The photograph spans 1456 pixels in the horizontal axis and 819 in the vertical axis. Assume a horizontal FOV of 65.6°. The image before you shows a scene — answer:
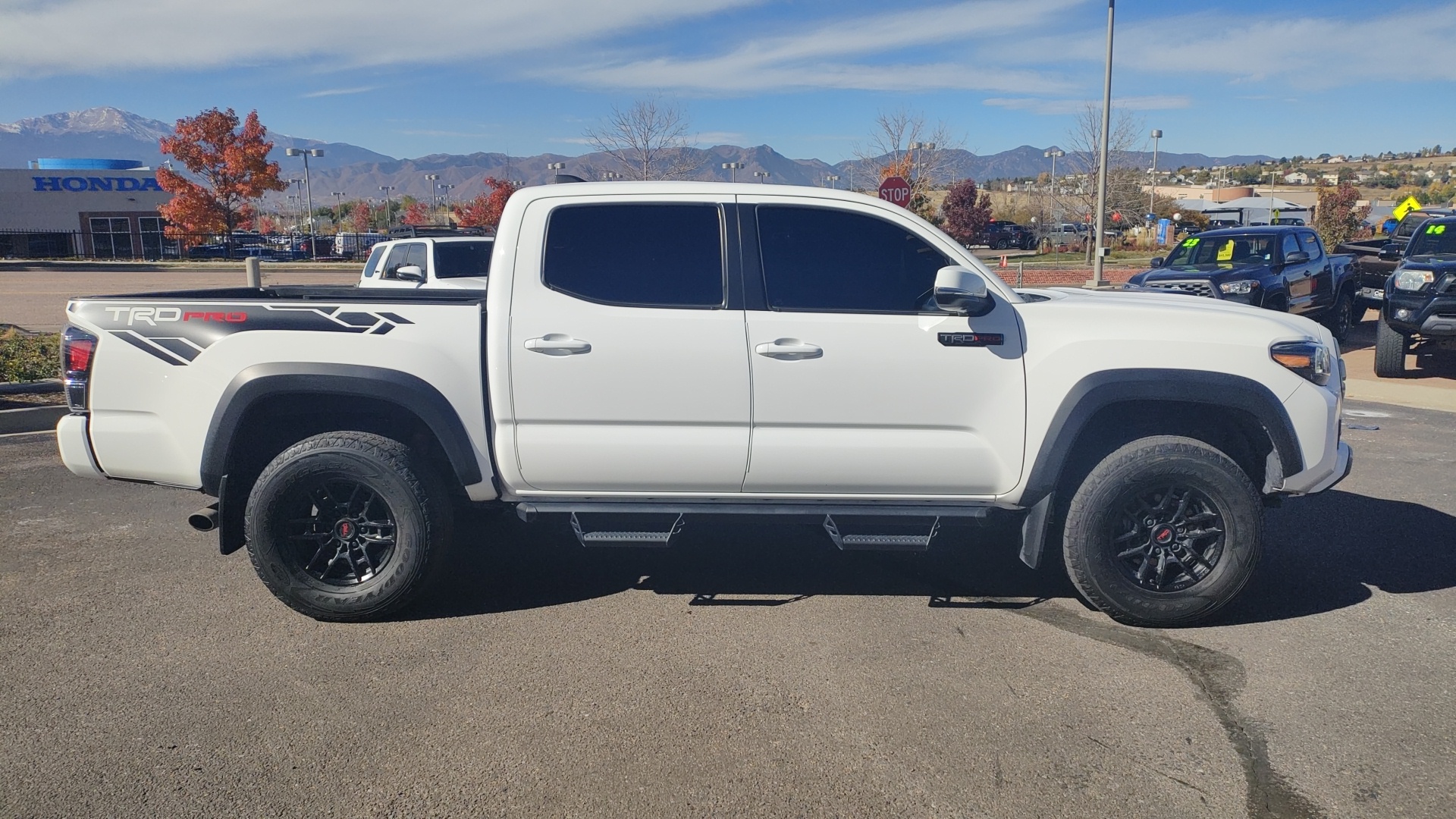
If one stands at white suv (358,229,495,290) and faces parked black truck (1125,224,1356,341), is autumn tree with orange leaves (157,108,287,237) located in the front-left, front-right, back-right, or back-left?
back-left

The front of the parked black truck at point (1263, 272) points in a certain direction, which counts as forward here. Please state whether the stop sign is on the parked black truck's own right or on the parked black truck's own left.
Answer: on the parked black truck's own right

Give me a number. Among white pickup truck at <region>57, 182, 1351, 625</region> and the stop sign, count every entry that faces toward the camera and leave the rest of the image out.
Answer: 1

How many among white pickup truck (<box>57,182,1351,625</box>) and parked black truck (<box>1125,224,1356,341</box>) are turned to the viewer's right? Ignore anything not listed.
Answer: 1

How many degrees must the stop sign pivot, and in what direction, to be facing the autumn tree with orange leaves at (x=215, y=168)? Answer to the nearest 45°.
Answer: approximately 135° to its right

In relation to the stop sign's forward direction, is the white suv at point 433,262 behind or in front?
in front

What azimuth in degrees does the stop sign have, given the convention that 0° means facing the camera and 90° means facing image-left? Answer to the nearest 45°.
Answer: approximately 0°

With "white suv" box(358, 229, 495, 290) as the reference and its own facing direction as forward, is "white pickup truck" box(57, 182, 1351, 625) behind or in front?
in front

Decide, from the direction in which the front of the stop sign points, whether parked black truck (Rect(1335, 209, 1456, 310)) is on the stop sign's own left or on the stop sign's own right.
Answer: on the stop sign's own left

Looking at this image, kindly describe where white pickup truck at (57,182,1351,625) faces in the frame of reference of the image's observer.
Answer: facing to the right of the viewer

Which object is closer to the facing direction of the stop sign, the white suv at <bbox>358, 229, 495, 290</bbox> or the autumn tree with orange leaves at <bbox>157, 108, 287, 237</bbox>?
the white suv

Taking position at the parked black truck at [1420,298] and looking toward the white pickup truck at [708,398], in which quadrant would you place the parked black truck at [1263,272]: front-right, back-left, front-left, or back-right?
back-right

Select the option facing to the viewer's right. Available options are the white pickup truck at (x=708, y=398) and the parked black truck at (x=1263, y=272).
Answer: the white pickup truck

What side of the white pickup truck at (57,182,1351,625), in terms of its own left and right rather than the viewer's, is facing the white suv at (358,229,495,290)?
left
